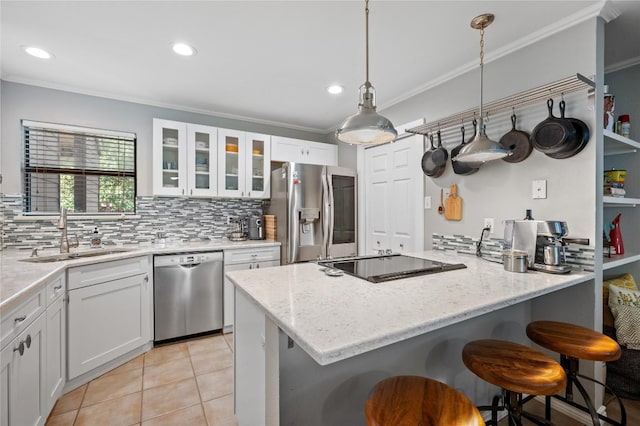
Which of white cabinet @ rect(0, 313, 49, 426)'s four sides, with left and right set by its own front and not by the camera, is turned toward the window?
left

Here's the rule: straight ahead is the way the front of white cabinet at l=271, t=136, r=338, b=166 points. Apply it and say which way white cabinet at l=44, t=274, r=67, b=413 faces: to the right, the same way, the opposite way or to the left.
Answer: to the left

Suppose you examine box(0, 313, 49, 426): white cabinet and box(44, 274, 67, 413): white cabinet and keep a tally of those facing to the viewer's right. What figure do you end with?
2

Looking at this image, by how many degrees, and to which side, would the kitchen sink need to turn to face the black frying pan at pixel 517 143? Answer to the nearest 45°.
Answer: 0° — it already faces it

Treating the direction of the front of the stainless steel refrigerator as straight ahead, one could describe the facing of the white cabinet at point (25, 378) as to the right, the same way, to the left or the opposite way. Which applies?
to the left

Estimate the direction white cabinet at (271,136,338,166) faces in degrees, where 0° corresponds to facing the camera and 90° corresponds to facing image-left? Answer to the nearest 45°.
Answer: approximately 315°

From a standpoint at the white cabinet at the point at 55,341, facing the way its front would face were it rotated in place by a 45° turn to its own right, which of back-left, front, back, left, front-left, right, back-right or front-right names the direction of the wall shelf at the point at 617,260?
front

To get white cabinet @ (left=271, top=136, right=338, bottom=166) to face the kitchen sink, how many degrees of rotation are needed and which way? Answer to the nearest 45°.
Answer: approximately 90° to its right

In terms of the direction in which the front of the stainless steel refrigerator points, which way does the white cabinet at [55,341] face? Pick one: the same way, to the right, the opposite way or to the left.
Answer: to the left

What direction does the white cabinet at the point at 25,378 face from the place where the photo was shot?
facing to the right of the viewer

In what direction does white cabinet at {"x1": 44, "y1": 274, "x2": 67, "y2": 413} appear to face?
to the viewer's right

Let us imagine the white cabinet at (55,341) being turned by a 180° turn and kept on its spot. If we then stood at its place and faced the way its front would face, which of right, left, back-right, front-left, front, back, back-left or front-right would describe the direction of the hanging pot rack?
back-left

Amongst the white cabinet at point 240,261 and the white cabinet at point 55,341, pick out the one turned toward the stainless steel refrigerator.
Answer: the white cabinet at point 55,341

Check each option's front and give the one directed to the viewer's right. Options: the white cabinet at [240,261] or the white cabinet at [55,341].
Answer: the white cabinet at [55,341]

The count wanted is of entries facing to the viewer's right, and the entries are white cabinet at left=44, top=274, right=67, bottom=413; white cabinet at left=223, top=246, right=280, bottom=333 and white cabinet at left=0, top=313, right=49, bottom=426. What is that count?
2
